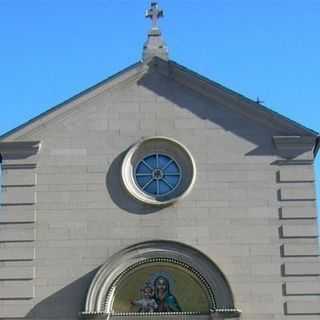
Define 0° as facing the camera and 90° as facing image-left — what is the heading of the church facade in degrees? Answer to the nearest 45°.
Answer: approximately 0°
